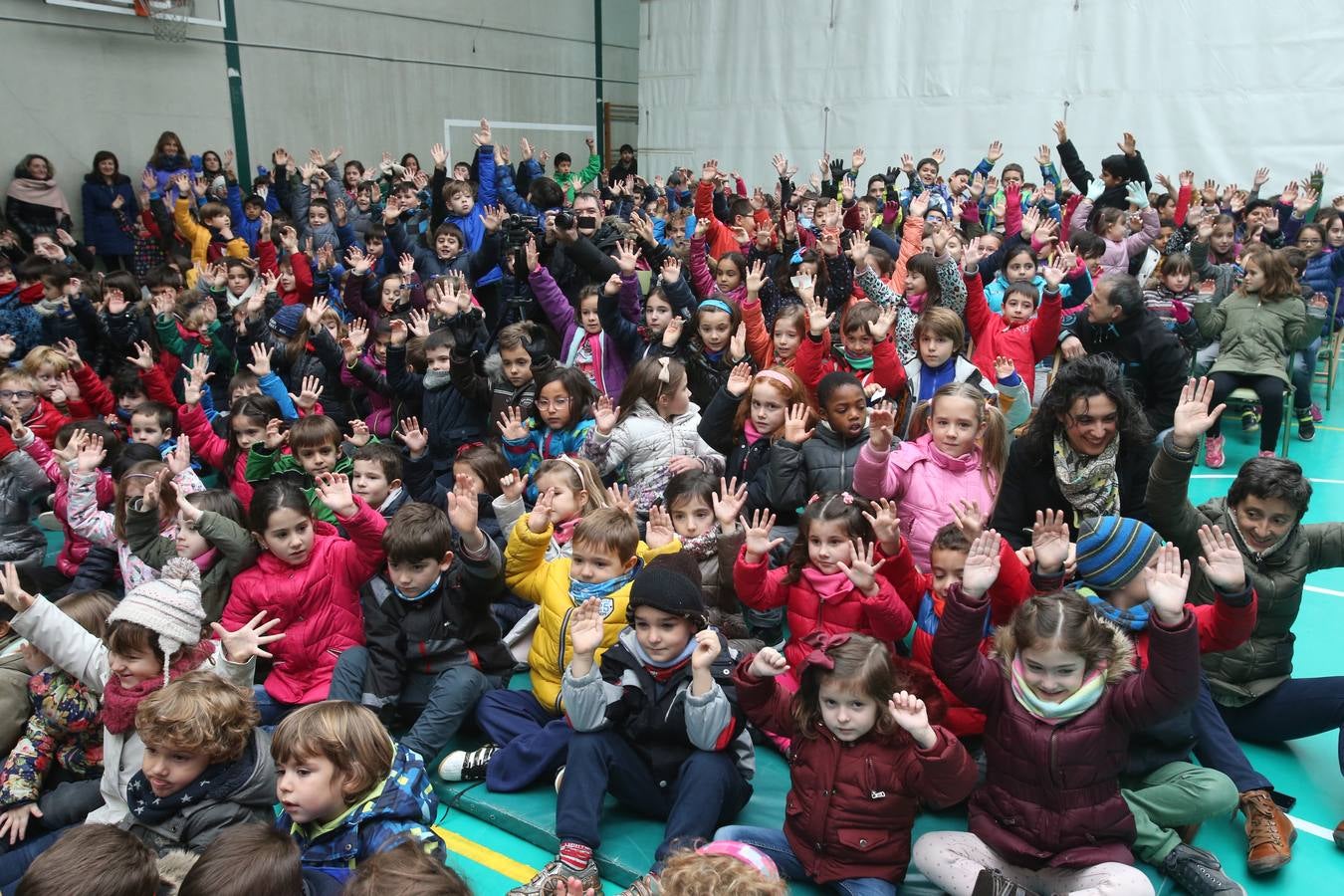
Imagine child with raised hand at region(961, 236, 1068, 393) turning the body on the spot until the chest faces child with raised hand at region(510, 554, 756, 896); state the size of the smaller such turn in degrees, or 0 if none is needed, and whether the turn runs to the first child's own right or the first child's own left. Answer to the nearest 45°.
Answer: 0° — they already face them

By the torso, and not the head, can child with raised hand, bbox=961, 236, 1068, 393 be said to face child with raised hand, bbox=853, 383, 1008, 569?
yes

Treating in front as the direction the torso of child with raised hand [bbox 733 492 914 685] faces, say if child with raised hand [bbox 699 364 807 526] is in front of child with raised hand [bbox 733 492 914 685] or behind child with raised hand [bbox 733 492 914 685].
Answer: behind

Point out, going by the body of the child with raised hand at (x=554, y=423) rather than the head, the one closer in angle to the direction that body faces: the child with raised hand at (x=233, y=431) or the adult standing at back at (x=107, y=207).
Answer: the child with raised hand

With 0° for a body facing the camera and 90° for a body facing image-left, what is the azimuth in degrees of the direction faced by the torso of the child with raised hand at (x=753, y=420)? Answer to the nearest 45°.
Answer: approximately 45°

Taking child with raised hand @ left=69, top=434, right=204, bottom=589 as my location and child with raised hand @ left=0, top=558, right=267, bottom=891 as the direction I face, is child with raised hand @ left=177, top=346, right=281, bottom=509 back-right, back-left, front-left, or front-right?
back-left

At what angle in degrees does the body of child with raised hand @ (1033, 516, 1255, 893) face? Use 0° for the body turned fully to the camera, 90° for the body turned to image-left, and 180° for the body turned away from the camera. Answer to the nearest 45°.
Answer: approximately 315°

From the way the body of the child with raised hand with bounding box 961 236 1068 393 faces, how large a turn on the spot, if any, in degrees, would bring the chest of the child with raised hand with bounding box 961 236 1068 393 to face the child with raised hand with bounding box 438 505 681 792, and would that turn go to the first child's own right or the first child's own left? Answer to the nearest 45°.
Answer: approximately 45° to the first child's own right

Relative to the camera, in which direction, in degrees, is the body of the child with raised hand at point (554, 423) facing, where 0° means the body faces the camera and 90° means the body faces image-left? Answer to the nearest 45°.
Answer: approximately 45°
